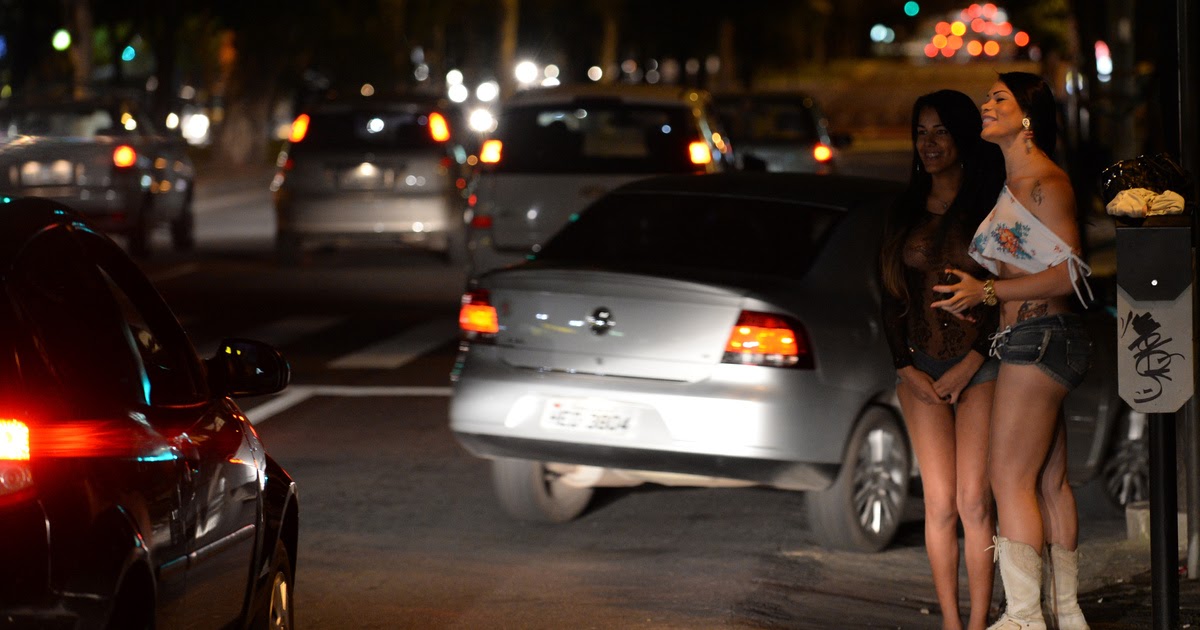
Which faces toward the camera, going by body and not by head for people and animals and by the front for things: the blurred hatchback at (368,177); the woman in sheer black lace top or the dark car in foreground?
the woman in sheer black lace top

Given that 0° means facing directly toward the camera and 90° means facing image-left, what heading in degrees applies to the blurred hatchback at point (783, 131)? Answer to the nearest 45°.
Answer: approximately 180°

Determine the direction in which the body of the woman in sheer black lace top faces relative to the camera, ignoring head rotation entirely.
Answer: toward the camera

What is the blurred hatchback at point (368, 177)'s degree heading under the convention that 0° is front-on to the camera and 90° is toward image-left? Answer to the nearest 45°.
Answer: approximately 180°

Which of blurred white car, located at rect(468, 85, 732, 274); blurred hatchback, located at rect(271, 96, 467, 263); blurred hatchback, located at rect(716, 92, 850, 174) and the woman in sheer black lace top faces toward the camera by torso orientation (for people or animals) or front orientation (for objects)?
the woman in sheer black lace top

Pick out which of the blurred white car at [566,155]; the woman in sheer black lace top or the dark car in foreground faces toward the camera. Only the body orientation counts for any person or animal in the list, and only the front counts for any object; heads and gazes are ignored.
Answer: the woman in sheer black lace top

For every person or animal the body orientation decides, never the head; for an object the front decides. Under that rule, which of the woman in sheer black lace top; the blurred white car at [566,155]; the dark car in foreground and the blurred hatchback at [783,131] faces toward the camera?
the woman in sheer black lace top

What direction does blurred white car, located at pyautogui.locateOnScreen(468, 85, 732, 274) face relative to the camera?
away from the camera

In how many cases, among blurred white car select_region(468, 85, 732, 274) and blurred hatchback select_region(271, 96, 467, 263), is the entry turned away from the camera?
2
